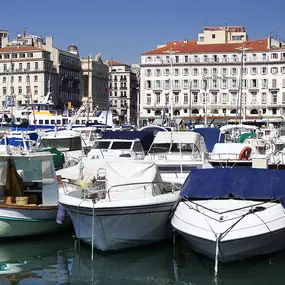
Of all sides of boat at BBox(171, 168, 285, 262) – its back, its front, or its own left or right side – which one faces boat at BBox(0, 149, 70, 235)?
right

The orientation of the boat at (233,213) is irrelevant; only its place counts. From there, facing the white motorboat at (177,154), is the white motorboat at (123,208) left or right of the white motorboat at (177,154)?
left

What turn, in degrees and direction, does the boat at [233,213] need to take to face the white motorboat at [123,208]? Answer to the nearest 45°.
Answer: approximately 90° to its right

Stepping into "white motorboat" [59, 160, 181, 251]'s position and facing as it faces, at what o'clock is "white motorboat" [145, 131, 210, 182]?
"white motorboat" [145, 131, 210, 182] is roughly at 5 o'clock from "white motorboat" [59, 160, 181, 251].

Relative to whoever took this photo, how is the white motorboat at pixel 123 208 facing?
facing the viewer and to the left of the viewer

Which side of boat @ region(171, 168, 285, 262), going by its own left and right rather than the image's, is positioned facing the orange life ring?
back

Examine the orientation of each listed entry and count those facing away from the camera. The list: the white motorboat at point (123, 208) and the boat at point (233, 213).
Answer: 0

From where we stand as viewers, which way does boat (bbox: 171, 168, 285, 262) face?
facing the viewer

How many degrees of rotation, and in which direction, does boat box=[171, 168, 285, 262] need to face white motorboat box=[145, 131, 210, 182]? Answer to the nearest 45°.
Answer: approximately 180°
